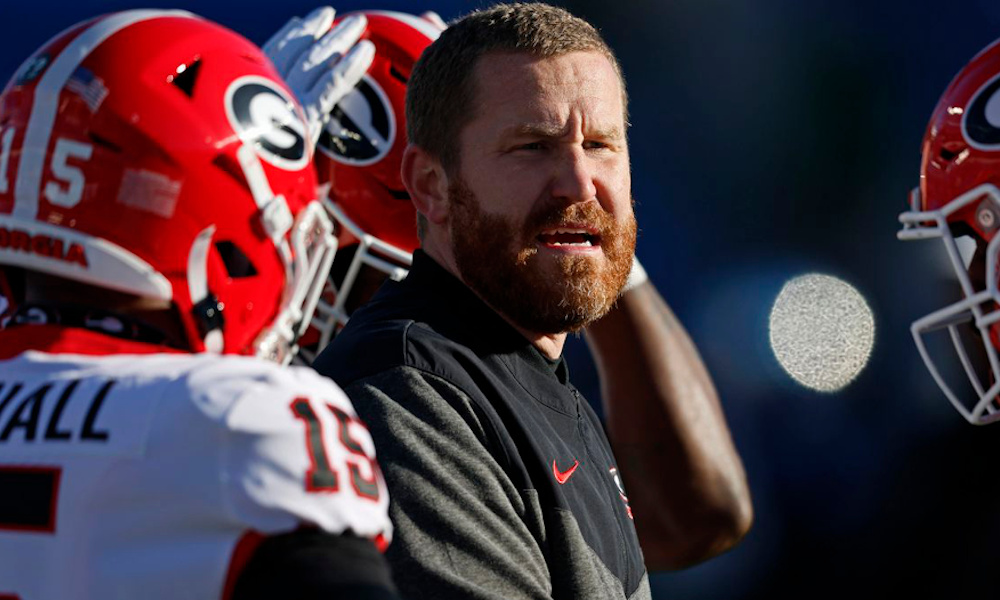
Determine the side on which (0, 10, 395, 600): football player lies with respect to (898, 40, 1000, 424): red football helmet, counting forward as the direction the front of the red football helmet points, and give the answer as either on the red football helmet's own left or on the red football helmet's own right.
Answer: on the red football helmet's own left

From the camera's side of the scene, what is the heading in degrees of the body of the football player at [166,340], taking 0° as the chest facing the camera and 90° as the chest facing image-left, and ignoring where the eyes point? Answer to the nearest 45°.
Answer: approximately 225°

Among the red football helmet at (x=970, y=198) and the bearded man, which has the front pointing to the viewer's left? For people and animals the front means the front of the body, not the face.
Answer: the red football helmet

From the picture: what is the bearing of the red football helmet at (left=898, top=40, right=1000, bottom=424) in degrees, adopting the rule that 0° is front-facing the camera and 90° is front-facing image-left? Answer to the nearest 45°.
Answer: approximately 90°

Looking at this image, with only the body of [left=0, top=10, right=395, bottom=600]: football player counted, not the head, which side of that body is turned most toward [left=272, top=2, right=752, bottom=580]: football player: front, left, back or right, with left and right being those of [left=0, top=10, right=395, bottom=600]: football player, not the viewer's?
front

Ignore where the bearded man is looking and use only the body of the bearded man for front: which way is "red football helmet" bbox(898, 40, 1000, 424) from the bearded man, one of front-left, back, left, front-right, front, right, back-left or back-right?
left

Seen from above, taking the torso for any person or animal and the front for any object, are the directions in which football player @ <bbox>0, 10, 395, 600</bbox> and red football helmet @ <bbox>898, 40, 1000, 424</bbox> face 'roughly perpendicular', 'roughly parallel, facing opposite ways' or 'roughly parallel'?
roughly perpendicular

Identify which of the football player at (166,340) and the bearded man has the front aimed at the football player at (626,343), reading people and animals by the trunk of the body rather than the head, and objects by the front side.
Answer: the football player at (166,340)

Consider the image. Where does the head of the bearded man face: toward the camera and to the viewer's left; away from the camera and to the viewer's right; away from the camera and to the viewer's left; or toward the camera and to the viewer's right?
toward the camera and to the viewer's right

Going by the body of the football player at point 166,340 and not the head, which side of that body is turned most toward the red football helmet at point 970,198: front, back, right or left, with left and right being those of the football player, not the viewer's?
front

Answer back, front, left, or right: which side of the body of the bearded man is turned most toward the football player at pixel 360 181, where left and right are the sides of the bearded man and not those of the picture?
back

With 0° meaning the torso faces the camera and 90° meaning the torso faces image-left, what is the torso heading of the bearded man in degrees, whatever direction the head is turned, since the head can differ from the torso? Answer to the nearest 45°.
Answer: approximately 315°
